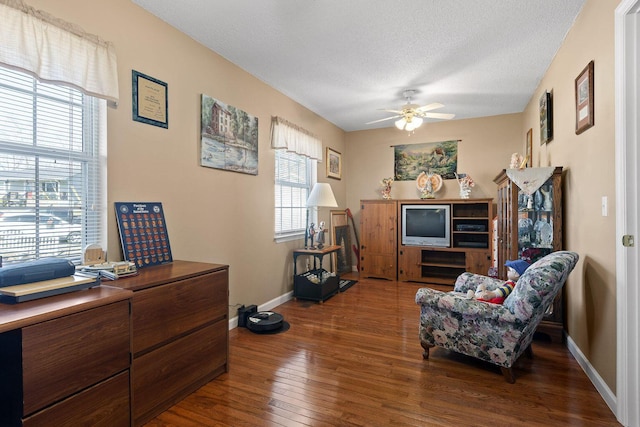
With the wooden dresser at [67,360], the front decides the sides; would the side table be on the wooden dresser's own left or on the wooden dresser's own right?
on the wooden dresser's own left

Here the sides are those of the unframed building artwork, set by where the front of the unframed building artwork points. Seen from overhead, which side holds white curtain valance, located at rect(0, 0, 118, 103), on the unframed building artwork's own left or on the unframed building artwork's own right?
on the unframed building artwork's own right

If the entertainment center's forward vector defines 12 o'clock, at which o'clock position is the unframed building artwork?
The unframed building artwork is roughly at 1 o'clock from the entertainment center.

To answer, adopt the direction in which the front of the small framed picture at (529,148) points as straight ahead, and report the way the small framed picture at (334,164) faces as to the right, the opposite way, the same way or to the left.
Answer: the opposite way

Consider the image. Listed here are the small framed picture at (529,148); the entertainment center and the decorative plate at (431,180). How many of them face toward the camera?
2

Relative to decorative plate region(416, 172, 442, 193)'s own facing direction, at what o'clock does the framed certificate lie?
The framed certificate is roughly at 1 o'clock from the decorative plate.

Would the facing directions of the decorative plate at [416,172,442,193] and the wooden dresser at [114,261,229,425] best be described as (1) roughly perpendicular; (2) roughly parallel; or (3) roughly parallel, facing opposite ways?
roughly perpendicular

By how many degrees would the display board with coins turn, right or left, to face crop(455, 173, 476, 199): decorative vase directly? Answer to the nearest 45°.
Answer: approximately 45° to its left

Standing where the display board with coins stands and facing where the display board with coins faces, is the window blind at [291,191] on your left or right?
on your left

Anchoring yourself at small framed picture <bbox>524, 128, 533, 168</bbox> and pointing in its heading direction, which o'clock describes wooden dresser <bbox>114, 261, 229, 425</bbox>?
The wooden dresser is roughly at 10 o'clock from the small framed picture.

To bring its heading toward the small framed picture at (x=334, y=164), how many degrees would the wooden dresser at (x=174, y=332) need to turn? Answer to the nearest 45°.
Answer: approximately 90° to its left

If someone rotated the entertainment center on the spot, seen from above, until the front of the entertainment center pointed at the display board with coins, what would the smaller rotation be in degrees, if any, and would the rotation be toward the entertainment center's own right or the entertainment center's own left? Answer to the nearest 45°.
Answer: approximately 45° to the entertainment center's own right
